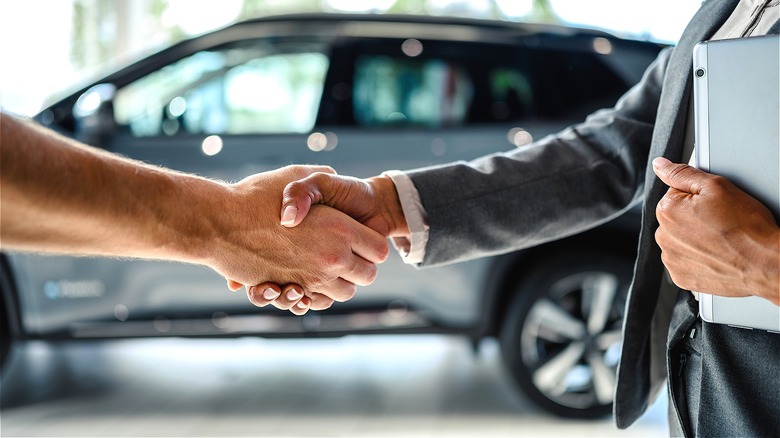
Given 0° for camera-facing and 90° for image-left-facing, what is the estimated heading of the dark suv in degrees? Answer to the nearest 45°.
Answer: approximately 90°
